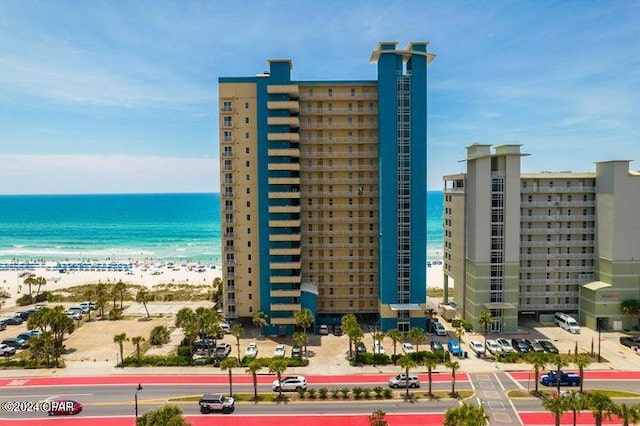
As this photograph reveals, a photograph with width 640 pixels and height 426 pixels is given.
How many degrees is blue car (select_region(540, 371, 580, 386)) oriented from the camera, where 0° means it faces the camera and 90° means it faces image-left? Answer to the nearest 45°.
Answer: approximately 90°

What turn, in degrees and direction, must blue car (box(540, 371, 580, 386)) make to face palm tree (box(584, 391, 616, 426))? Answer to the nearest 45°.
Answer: approximately 90° to its left

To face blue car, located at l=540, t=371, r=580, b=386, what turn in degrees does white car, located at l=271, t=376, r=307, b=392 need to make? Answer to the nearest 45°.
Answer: approximately 180°

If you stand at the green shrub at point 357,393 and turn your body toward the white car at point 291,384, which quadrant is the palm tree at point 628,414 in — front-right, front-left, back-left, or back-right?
back-left

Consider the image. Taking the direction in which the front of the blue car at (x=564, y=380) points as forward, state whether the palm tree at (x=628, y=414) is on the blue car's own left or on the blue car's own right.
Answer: on the blue car's own left

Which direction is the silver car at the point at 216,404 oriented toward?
to the viewer's right

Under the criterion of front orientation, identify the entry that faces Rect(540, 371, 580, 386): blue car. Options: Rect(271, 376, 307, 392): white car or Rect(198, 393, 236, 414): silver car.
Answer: Rect(198, 393, 236, 414): silver car

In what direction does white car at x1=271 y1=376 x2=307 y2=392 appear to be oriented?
to the viewer's left

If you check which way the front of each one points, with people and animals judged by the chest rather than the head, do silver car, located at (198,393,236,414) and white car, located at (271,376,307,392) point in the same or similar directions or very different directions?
very different directions

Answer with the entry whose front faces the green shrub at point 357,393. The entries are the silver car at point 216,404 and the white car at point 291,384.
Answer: the silver car
